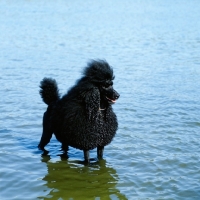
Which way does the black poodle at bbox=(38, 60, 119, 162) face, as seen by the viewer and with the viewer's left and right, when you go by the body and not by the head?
facing the viewer and to the right of the viewer
